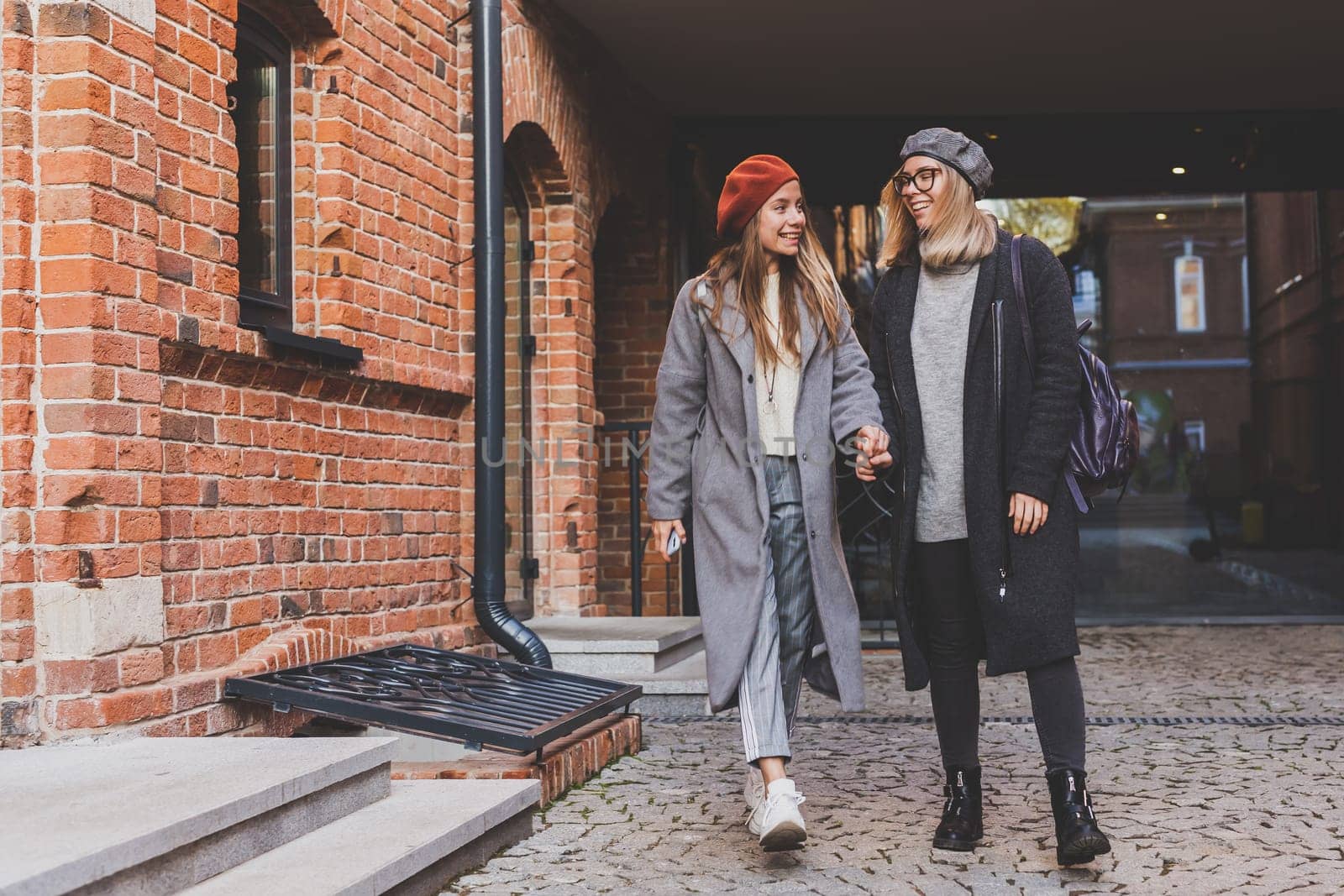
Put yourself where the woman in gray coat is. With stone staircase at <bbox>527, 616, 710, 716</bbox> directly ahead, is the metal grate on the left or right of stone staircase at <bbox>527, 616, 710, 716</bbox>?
left

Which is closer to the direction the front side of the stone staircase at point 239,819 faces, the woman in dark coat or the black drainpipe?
the woman in dark coat

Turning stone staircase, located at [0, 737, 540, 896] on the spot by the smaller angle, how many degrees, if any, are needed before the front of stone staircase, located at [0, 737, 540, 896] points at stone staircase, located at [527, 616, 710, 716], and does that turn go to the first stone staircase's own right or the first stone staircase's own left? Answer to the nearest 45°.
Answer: approximately 90° to the first stone staircase's own left

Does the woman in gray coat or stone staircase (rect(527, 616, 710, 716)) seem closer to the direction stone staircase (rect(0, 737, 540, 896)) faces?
the woman in gray coat

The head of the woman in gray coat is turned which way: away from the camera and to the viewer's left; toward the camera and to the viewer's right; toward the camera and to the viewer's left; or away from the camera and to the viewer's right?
toward the camera and to the viewer's right

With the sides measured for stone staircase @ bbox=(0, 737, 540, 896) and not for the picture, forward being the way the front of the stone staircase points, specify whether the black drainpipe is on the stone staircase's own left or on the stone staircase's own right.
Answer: on the stone staircase's own left

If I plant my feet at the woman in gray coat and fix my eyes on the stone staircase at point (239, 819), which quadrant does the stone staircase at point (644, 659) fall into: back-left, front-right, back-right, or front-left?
back-right

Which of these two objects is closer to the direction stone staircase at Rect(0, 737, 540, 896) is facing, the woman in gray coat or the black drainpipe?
the woman in gray coat

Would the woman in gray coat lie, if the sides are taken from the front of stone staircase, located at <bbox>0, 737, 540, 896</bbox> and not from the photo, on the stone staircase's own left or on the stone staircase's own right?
on the stone staircase's own left

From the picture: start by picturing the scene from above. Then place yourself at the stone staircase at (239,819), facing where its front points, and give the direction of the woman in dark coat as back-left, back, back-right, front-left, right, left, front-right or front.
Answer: front-left

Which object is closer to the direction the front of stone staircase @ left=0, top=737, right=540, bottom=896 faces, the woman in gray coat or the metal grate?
the woman in gray coat

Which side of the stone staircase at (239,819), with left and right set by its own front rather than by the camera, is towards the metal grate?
left

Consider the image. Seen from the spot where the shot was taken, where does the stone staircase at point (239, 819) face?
facing the viewer and to the right of the viewer
